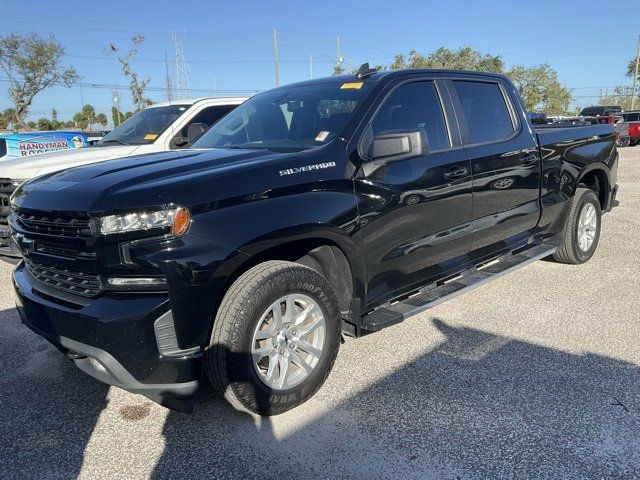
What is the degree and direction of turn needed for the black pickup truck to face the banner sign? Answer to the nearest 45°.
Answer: approximately 90° to its right

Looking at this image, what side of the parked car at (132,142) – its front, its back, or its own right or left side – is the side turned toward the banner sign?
right

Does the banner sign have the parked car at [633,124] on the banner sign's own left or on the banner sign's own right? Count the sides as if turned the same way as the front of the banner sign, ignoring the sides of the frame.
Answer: on the banner sign's own left

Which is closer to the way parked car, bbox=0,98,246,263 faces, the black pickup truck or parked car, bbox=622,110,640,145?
the black pickup truck

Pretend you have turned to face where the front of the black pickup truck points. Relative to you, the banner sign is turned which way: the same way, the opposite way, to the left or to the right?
to the left

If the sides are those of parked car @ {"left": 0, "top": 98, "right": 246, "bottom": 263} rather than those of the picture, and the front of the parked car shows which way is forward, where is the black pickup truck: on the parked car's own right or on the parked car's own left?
on the parked car's own left

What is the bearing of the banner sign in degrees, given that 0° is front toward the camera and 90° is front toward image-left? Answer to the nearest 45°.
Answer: approximately 0°

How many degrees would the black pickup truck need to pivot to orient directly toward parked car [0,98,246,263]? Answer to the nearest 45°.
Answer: approximately 90° to its right

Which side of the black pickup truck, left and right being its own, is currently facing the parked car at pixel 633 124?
back

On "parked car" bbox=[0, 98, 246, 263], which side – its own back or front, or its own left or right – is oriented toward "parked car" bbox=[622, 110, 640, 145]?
back
